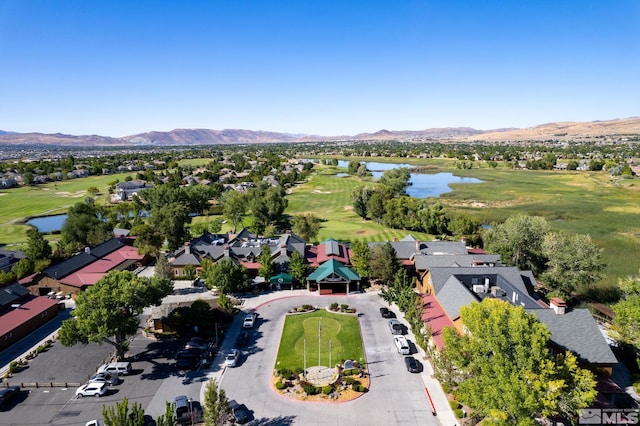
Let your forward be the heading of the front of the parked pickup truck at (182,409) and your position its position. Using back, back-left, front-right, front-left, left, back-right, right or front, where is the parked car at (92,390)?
front-left

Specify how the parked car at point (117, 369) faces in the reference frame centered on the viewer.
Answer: facing to the left of the viewer

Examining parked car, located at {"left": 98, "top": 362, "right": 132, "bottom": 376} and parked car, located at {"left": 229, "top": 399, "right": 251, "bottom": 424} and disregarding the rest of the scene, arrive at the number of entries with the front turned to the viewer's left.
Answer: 1

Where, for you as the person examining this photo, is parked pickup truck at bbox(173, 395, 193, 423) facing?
facing away from the viewer

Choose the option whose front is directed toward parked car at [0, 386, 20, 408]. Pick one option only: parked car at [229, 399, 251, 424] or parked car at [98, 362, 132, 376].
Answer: parked car at [98, 362, 132, 376]

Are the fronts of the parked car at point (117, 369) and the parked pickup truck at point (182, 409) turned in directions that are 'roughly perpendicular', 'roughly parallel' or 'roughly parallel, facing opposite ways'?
roughly perpendicular

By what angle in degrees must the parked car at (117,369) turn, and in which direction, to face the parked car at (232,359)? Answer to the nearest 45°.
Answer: approximately 180°

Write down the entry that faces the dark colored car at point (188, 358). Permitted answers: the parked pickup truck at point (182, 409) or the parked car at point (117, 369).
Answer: the parked pickup truck at point (182, 409)

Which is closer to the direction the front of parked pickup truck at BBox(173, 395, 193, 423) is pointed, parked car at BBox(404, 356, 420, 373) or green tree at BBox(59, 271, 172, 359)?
the green tree

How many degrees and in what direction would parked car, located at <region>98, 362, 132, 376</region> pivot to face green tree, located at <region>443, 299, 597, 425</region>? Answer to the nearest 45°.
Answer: approximately 135° to its left
